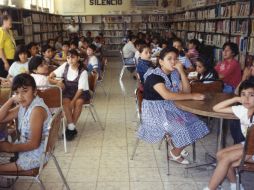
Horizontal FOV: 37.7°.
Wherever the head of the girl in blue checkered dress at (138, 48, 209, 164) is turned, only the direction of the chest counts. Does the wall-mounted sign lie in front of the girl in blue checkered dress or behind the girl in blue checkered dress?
behind

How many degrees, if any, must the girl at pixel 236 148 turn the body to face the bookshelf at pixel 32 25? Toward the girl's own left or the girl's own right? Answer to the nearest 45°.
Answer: approximately 90° to the girl's own right

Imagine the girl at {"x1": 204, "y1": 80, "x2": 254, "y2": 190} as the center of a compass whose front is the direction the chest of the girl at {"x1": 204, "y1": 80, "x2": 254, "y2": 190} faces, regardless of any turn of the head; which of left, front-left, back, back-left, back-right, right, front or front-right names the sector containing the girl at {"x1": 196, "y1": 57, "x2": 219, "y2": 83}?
back-right

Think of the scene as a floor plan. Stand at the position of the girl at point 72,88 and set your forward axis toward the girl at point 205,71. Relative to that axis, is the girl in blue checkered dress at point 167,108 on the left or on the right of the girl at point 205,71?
right

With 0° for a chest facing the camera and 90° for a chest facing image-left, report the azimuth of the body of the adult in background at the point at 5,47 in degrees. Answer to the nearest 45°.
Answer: approximately 315°

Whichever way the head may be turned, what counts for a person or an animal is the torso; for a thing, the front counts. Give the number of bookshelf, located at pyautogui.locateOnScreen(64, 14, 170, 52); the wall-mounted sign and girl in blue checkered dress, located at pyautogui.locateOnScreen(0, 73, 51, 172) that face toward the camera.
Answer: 2
